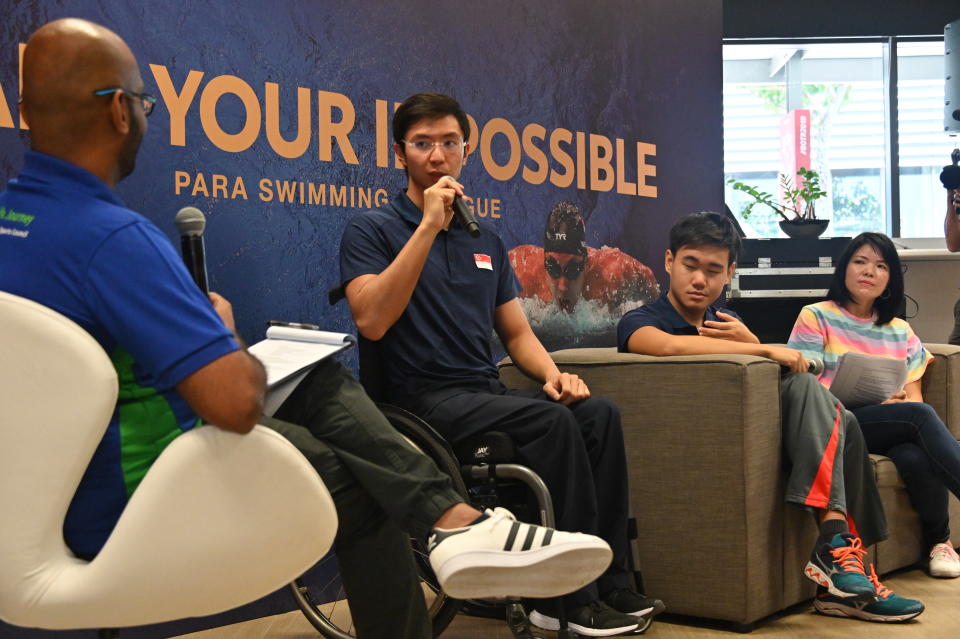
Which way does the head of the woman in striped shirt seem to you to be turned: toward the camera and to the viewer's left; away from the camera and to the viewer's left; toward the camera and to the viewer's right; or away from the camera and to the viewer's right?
toward the camera and to the viewer's left

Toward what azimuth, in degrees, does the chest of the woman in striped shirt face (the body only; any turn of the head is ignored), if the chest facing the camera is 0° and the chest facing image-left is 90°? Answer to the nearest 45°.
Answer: approximately 315°

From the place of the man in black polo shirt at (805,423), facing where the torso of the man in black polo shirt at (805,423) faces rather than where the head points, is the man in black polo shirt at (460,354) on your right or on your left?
on your right

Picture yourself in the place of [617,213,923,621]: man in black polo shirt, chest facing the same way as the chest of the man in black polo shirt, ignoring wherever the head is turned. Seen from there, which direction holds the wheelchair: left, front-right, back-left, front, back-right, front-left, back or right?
right

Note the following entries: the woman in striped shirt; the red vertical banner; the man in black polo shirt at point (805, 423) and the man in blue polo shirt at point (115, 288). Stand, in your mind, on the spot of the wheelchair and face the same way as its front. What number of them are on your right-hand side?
1

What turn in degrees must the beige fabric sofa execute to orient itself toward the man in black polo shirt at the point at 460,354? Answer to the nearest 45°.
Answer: approximately 90° to its right

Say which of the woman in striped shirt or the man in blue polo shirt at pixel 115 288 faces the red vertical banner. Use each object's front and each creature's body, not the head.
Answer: the man in blue polo shirt

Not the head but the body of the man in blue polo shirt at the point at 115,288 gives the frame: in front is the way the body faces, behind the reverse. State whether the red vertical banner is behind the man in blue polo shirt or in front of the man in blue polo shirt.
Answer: in front

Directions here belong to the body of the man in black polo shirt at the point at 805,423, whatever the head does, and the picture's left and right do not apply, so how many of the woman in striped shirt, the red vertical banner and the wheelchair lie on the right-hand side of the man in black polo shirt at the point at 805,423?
1
